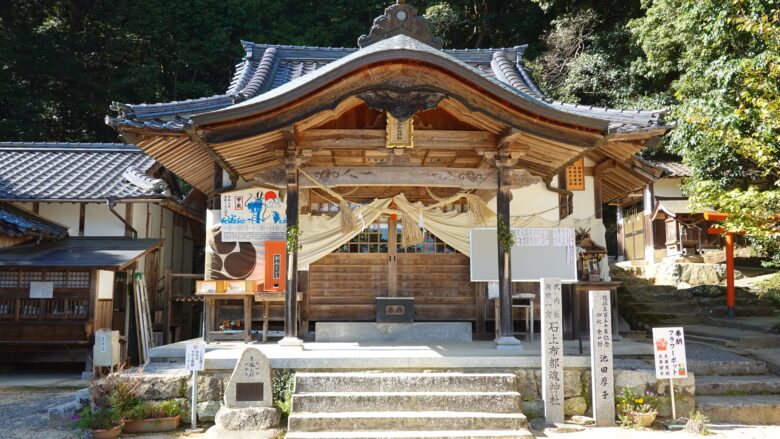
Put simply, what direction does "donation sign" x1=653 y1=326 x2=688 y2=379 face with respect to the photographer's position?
facing the viewer

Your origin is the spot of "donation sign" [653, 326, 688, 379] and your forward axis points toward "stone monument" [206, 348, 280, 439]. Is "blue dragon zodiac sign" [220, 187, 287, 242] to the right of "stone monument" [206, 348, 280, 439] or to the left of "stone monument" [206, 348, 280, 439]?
right

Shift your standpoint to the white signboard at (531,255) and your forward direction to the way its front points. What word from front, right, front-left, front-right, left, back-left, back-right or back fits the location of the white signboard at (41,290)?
right

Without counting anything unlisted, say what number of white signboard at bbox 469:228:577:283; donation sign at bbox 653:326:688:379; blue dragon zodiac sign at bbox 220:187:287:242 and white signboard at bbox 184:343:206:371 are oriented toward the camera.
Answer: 4

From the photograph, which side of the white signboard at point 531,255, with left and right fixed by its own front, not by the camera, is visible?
front

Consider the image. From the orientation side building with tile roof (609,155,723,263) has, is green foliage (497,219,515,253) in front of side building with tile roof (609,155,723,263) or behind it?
in front

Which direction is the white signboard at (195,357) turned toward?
toward the camera

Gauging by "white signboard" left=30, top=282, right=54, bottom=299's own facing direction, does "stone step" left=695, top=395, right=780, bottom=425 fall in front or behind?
in front

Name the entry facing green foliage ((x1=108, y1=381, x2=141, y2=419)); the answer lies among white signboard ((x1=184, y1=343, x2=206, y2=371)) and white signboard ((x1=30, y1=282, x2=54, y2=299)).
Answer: white signboard ((x1=30, y1=282, x2=54, y2=299))

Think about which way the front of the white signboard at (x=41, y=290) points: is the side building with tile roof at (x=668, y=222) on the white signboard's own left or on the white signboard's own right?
on the white signboard's own left

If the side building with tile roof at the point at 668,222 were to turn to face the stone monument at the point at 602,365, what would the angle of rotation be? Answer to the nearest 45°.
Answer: approximately 45° to its right

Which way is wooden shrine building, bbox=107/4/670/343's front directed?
toward the camera

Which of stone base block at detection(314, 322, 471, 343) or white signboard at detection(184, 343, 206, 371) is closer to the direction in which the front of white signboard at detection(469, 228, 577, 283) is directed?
the white signboard

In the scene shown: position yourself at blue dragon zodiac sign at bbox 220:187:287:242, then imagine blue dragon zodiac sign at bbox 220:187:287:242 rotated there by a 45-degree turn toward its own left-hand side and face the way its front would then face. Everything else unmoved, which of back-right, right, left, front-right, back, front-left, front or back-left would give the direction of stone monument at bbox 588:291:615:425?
front
